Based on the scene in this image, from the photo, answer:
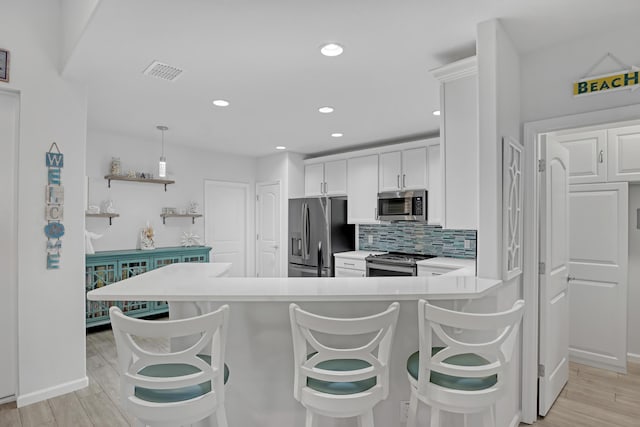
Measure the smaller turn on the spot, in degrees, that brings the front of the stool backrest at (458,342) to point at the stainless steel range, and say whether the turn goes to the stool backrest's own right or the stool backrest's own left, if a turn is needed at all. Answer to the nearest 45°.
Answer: approximately 45° to the stool backrest's own right

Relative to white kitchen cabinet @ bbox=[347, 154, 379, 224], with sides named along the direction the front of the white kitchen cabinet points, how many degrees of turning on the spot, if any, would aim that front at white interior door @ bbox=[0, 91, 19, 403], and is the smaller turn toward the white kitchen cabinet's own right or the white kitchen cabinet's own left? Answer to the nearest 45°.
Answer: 0° — it already faces it

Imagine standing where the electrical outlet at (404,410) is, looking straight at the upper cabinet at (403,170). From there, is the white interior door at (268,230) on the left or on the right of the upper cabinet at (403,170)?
left

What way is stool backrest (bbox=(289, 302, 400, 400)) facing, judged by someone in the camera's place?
facing away from the viewer

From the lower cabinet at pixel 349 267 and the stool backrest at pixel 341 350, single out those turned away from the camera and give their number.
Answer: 1

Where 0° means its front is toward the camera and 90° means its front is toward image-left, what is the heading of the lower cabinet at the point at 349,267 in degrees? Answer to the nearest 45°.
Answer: approximately 45°

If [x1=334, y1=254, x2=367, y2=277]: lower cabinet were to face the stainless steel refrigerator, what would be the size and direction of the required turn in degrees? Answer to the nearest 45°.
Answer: approximately 90° to its right
